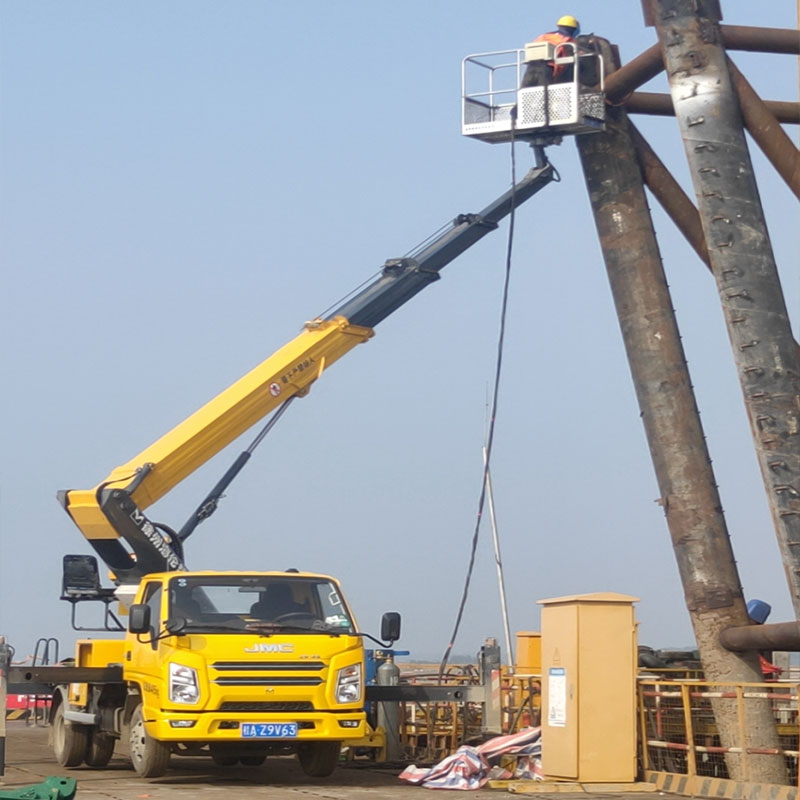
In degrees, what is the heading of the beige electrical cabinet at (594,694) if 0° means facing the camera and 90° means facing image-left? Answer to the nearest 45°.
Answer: approximately 45°
